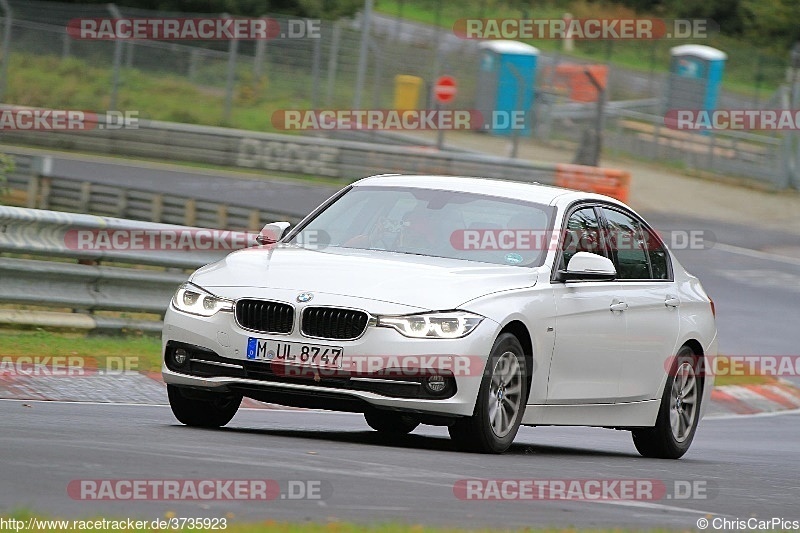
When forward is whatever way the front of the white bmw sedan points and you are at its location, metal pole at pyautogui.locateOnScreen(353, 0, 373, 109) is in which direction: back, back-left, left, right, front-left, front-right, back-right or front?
back-right

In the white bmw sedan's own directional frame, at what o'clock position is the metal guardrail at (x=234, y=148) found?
The metal guardrail is roughly at 4 o'clock from the white bmw sedan.

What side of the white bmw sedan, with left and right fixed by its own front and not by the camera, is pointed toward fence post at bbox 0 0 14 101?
right

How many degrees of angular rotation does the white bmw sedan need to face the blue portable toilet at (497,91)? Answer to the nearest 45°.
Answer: approximately 135° to its right

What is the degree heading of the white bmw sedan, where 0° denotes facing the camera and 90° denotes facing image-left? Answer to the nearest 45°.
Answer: approximately 45°

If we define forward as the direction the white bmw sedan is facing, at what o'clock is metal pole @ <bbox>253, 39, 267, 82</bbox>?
The metal pole is roughly at 4 o'clock from the white bmw sedan.

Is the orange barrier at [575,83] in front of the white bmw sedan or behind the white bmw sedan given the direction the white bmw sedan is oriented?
behind

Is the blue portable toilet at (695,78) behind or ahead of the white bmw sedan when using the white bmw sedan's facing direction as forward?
behind

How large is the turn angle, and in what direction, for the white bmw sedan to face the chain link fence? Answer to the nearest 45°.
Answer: approximately 135° to its right

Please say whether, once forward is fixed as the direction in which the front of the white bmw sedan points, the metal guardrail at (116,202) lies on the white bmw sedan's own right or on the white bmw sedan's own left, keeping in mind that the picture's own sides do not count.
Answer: on the white bmw sedan's own right

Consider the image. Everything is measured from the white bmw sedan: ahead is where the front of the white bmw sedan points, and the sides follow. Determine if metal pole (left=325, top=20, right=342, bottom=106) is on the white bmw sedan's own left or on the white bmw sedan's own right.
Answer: on the white bmw sedan's own right

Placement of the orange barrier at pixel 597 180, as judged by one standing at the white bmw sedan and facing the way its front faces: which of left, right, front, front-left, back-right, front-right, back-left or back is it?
back-right
